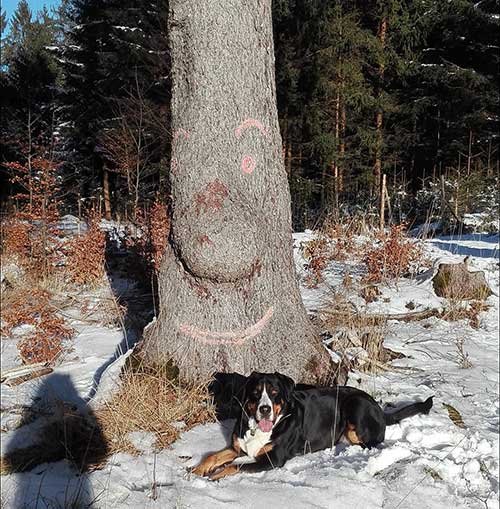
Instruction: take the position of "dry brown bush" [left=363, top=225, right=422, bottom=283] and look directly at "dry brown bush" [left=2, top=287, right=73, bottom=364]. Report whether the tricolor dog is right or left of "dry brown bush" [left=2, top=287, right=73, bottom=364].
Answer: left

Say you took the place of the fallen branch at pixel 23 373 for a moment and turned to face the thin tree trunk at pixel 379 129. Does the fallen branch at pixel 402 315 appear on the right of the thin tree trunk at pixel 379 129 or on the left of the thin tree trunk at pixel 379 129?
right

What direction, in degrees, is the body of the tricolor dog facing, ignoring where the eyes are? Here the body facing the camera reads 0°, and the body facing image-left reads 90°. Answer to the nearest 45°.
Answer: approximately 45°

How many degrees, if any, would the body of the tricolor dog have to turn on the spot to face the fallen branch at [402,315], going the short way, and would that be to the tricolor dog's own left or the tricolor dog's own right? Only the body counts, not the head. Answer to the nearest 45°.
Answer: approximately 135° to the tricolor dog's own right

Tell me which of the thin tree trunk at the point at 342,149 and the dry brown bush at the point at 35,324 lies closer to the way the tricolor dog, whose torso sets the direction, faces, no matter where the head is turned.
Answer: the dry brown bush

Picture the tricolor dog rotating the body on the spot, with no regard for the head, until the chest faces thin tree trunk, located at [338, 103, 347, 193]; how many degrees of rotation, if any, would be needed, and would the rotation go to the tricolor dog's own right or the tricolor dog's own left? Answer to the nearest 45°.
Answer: approximately 135° to the tricolor dog's own right

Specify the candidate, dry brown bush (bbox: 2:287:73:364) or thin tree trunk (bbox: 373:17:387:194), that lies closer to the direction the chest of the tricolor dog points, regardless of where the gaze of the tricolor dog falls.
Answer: the dry brown bush

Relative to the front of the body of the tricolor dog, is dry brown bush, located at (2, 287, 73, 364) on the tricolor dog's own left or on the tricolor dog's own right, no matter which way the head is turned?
on the tricolor dog's own right

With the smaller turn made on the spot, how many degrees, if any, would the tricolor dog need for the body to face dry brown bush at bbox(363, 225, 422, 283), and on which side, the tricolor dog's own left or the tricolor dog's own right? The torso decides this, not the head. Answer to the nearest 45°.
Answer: approximately 135° to the tricolor dog's own right

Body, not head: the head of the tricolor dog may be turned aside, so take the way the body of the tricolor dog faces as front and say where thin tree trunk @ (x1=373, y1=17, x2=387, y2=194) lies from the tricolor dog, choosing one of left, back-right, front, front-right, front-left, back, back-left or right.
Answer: back-right
